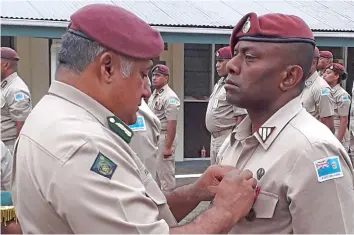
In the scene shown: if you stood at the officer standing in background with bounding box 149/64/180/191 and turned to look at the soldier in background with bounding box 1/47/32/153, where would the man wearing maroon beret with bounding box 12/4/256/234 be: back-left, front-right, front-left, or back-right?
front-left

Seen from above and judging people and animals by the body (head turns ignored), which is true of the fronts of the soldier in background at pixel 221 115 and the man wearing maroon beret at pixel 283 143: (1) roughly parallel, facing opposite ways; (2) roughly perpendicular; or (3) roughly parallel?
roughly parallel

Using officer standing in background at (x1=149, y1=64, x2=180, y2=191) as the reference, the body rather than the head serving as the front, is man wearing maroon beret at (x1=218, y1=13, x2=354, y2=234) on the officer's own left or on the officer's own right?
on the officer's own left

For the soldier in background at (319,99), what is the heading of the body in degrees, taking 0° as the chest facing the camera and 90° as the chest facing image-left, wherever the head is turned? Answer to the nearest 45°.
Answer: approximately 45°

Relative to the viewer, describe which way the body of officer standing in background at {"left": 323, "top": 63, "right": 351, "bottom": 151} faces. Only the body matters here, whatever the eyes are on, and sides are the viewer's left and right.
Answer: facing to the left of the viewer

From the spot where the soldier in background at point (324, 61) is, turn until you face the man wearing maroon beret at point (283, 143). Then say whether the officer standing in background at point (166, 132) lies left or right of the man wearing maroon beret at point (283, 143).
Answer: right

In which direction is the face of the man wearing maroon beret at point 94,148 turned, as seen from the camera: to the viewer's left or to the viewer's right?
to the viewer's right

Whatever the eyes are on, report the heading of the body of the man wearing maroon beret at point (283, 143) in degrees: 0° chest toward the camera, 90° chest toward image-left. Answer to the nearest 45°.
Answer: approximately 45°

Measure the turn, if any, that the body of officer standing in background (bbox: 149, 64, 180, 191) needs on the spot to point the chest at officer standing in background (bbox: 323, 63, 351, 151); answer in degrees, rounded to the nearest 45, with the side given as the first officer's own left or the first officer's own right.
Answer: approximately 135° to the first officer's own left

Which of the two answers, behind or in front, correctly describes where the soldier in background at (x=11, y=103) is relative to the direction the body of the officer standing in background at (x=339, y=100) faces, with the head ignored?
in front

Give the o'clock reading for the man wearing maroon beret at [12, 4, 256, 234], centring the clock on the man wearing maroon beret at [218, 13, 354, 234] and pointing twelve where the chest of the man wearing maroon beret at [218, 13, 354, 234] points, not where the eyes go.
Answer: the man wearing maroon beret at [12, 4, 256, 234] is roughly at 12 o'clock from the man wearing maroon beret at [218, 13, 354, 234].

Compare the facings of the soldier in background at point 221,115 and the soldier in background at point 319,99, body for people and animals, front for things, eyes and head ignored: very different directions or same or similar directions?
same or similar directions

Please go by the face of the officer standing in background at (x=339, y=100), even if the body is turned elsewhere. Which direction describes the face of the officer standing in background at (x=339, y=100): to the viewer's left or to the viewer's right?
to the viewer's left
